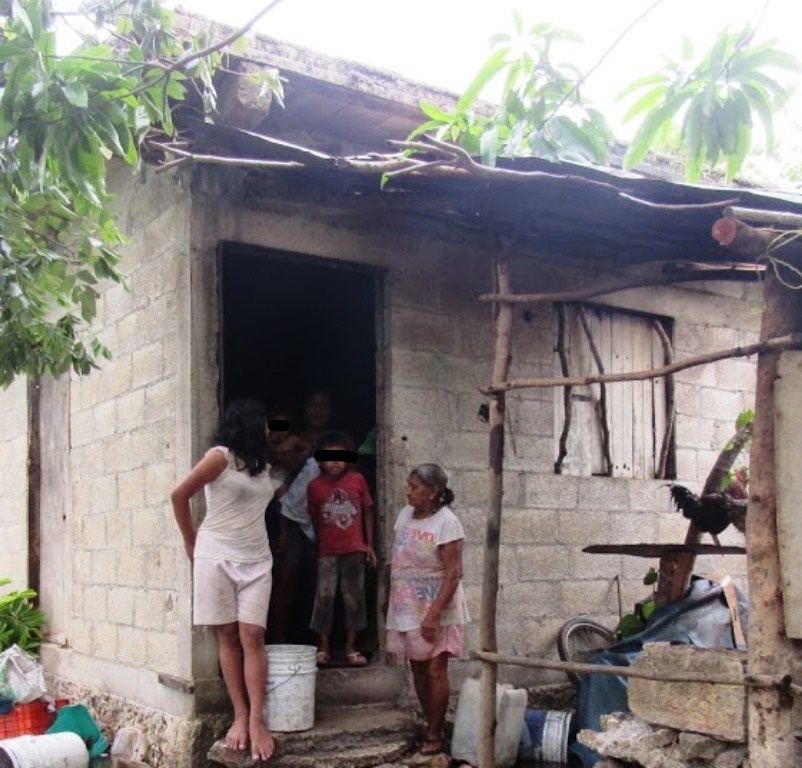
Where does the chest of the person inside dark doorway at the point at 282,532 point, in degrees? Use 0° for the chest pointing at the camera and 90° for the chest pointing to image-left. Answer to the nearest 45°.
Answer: approximately 0°
